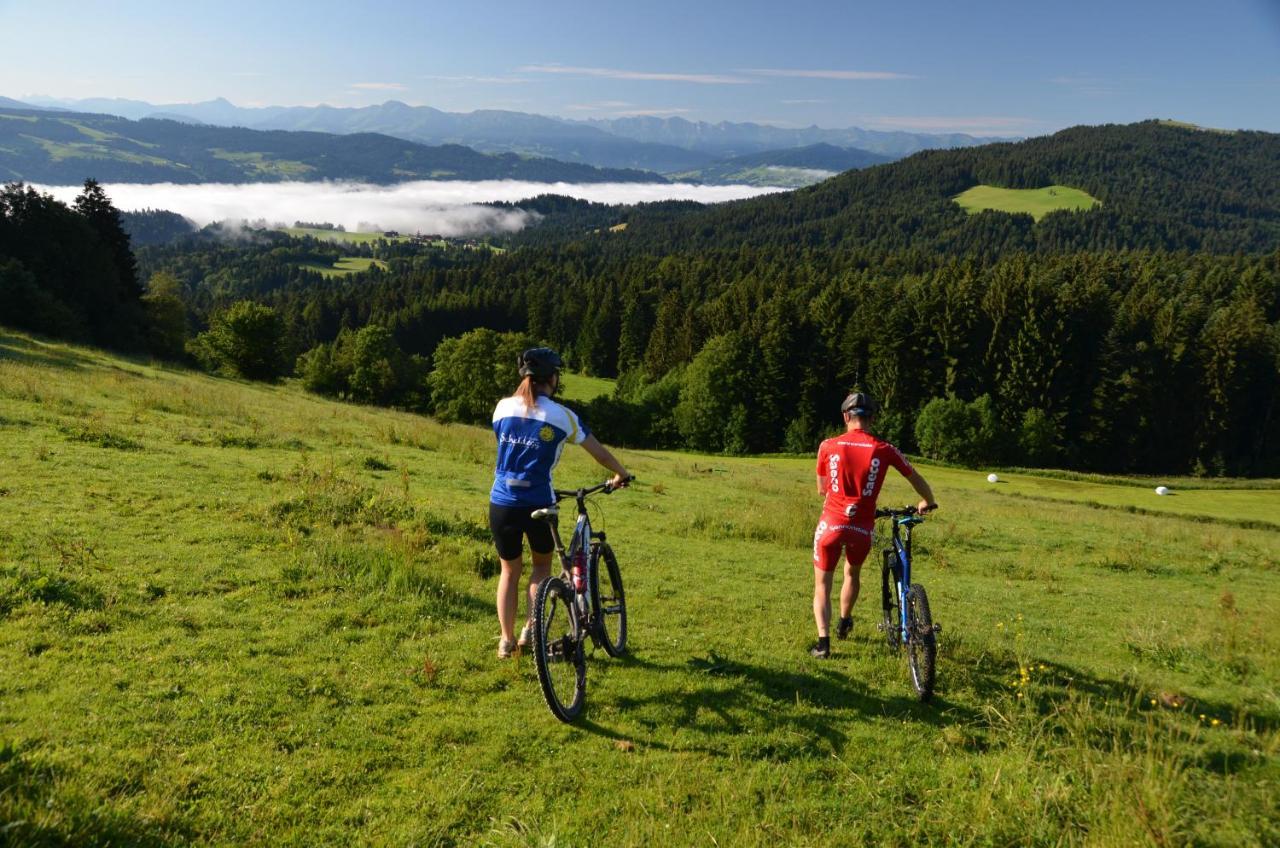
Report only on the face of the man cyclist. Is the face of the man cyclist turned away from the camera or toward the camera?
away from the camera

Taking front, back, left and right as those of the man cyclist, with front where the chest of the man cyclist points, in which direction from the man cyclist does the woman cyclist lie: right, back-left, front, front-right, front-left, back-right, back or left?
back-left

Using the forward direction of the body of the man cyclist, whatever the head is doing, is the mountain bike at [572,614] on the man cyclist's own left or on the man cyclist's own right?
on the man cyclist's own left

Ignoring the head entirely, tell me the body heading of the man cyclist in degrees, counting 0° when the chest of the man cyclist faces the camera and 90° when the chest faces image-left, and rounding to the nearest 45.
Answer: approximately 180°
